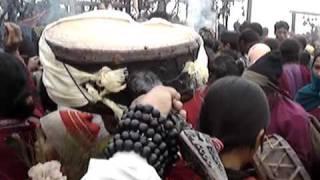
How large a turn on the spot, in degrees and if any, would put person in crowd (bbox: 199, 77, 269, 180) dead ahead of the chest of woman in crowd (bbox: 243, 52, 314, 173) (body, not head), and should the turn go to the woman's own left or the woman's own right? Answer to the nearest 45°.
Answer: approximately 135° to the woman's own left

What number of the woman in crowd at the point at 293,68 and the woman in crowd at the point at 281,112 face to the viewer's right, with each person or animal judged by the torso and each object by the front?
0

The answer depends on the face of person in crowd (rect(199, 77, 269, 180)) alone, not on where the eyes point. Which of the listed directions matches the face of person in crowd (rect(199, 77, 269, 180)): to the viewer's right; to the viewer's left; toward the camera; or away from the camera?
away from the camera

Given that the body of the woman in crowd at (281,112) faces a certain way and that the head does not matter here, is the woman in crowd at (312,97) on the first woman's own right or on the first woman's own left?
on the first woman's own right
